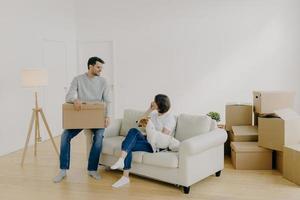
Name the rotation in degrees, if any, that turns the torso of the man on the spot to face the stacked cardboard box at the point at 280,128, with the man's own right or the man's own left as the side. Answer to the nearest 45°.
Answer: approximately 90° to the man's own left

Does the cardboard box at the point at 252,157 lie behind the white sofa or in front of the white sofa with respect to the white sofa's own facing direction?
behind

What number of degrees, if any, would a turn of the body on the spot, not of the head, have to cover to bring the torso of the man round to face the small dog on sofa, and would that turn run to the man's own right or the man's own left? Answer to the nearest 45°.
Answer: approximately 45° to the man's own left

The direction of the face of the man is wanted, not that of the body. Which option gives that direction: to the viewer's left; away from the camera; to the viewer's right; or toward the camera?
to the viewer's right

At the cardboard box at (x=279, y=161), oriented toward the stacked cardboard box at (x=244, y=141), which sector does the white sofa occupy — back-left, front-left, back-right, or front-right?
front-left

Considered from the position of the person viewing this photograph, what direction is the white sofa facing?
facing the viewer and to the left of the viewer

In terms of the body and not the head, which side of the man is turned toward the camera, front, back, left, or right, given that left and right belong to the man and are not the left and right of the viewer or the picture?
front
